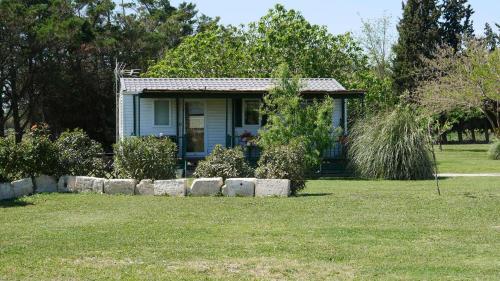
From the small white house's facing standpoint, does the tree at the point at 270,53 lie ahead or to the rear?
to the rear

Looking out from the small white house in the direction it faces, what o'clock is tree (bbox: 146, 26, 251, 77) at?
The tree is roughly at 6 o'clock from the small white house.

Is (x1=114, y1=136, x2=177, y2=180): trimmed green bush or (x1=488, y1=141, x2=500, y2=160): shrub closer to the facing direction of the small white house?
the trimmed green bush

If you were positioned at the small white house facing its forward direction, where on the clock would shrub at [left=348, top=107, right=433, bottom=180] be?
The shrub is roughly at 10 o'clock from the small white house.

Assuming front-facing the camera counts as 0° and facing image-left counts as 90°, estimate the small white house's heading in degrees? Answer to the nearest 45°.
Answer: approximately 0°

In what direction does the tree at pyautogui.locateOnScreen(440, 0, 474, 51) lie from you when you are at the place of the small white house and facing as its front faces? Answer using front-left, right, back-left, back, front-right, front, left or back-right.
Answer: back-left

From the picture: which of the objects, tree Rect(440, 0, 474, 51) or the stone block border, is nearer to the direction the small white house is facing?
the stone block border

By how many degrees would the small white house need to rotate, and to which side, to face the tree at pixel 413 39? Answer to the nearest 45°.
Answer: approximately 135° to its left

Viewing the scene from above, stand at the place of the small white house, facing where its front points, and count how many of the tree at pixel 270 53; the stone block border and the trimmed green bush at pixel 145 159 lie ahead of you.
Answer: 2
